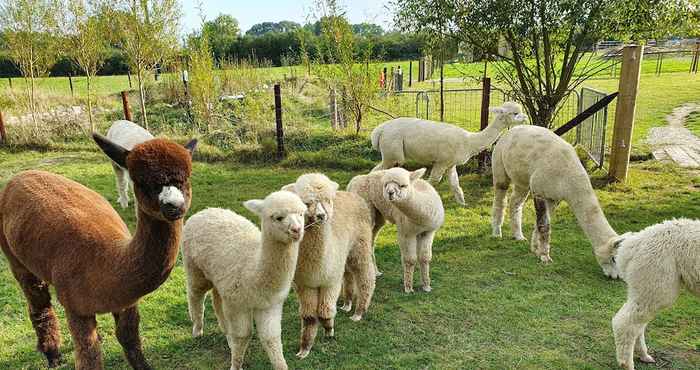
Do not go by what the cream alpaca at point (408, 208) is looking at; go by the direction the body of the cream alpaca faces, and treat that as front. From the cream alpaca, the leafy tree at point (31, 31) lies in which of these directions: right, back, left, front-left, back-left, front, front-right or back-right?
back

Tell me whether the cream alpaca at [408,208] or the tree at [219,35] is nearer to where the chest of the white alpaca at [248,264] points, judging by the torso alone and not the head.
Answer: the cream alpaca

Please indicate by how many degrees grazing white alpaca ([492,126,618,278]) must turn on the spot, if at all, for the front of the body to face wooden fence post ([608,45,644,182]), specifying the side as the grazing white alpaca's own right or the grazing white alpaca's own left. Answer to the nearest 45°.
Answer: approximately 135° to the grazing white alpaca's own left

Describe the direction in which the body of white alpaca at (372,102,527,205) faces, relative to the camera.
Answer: to the viewer's right

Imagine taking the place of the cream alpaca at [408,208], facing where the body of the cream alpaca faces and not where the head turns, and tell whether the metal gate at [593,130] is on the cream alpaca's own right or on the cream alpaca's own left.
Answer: on the cream alpaca's own left
